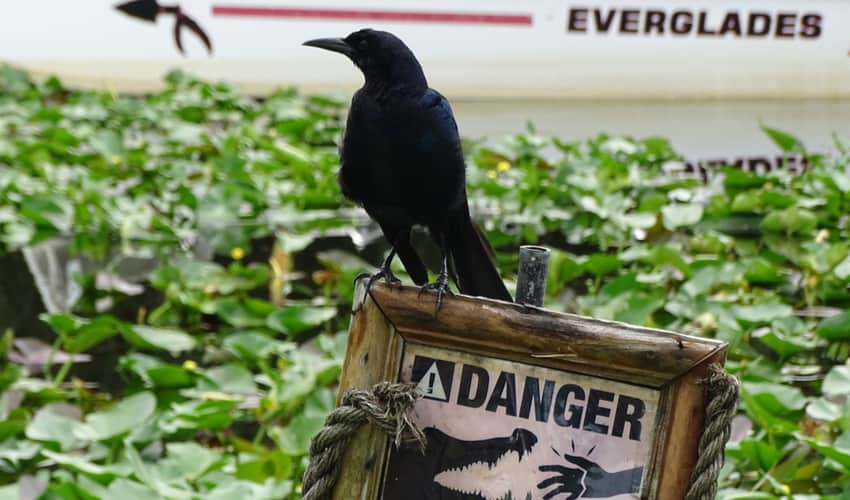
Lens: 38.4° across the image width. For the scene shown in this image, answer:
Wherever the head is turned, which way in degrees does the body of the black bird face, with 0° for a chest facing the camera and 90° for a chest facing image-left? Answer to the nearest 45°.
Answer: approximately 45°

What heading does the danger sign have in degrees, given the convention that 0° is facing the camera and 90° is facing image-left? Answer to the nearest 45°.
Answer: approximately 0°

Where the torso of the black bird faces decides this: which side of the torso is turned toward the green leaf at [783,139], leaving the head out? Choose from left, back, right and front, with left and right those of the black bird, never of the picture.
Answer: back

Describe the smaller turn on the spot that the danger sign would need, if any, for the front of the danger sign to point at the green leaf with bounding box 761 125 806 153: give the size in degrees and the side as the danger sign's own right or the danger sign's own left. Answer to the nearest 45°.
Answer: approximately 180°
